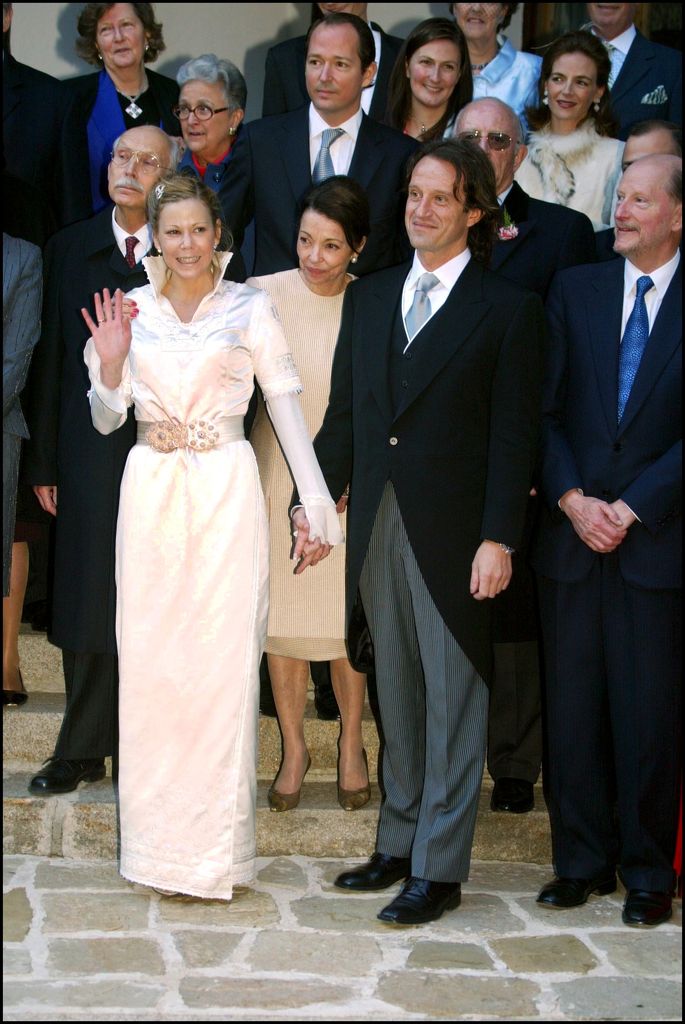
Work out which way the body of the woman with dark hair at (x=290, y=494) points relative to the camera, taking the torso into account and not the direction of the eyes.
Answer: toward the camera

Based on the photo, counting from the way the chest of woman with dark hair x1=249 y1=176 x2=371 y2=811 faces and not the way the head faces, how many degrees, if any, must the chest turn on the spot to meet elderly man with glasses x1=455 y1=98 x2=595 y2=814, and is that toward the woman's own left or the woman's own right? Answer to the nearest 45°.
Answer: approximately 90° to the woman's own left

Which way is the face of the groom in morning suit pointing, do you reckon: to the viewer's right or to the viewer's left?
to the viewer's left

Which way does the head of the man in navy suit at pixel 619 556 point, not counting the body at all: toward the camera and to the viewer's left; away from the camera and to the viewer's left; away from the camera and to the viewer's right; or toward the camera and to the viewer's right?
toward the camera and to the viewer's left

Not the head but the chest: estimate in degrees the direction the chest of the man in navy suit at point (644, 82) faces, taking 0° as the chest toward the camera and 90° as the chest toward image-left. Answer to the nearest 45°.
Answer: approximately 0°

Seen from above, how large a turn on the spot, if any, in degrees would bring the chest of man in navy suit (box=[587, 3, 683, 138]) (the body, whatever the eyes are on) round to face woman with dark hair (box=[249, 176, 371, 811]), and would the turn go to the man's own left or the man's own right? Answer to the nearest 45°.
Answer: approximately 45° to the man's own right

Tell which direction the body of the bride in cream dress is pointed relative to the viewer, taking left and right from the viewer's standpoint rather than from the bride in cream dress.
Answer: facing the viewer

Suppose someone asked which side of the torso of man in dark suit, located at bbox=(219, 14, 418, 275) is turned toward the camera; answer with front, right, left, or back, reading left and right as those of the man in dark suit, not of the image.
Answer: front

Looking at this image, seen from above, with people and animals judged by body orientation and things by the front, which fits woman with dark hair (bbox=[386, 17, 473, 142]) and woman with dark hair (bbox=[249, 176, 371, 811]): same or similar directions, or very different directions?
same or similar directions

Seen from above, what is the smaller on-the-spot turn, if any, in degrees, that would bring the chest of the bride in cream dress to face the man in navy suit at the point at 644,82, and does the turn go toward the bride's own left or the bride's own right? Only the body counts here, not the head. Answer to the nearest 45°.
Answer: approximately 135° to the bride's own left

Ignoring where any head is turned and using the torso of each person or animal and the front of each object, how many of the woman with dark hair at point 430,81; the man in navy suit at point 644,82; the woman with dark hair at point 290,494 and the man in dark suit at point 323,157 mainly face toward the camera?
4

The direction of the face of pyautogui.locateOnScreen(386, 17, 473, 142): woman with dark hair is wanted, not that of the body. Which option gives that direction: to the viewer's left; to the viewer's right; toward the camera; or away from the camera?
toward the camera

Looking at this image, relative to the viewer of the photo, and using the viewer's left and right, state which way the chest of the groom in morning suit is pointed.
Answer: facing the viewer and to the left of the viewer
